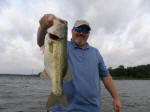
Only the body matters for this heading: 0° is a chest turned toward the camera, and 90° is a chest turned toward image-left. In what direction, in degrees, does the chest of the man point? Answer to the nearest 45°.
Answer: approximately 0°
